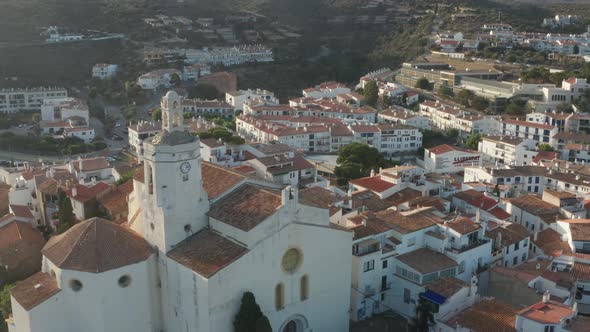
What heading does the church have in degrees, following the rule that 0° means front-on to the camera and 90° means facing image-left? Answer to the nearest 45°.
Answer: approximately 315°

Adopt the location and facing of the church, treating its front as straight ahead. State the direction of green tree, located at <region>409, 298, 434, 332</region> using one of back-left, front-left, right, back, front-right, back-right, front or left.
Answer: front-left
